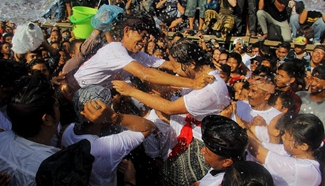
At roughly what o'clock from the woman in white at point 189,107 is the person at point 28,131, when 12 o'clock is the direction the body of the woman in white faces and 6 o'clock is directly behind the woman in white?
The person is roughly at 11 o'clock from the woman in white.

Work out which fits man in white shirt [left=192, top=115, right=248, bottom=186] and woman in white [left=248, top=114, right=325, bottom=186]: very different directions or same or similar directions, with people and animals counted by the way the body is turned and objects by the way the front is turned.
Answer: same or similar directions

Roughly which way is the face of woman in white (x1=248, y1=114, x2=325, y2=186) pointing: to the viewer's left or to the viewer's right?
to the viewer's left

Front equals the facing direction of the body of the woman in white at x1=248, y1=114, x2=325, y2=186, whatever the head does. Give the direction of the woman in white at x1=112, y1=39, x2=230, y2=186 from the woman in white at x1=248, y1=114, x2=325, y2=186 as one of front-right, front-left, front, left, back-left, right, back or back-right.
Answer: front

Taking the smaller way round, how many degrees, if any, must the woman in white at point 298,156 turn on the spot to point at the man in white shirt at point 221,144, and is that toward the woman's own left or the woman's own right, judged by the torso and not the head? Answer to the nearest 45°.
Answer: approximately 45° to the woman's own left

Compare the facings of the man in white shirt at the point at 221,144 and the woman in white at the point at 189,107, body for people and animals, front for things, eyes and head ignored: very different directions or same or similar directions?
same or similar directions

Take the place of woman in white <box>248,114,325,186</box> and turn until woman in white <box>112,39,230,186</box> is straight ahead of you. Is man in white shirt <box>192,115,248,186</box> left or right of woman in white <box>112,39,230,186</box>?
left

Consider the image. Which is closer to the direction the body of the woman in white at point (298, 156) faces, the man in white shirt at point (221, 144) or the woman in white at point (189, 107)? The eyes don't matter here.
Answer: the woman in white

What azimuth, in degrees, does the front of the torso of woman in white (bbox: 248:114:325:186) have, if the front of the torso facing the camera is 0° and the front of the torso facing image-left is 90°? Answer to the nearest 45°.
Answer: approximately 90°

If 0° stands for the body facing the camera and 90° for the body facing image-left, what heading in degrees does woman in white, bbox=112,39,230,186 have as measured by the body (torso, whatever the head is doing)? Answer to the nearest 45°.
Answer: approximately 90°

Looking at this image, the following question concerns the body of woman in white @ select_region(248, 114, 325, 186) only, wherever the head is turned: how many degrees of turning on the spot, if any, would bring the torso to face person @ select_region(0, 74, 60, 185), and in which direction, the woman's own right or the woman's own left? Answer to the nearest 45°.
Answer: approximately 45° to the woman's own left
